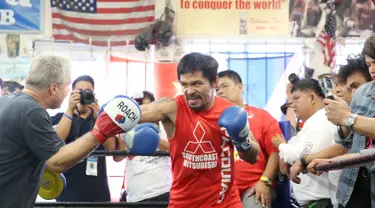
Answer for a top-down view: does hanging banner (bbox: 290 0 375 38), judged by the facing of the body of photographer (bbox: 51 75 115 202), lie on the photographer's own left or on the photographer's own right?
on the photographer's own left

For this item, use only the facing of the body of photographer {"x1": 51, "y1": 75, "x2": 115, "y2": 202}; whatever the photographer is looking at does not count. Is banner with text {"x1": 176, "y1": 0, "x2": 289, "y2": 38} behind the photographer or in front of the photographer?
behind

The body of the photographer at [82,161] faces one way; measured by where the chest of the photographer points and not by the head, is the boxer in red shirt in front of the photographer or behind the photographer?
in front

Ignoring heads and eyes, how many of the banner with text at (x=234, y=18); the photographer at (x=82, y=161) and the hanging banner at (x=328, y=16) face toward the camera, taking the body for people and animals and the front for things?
3

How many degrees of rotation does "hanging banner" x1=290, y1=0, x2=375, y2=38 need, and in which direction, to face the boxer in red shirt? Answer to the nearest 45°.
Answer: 0° — it already faces them

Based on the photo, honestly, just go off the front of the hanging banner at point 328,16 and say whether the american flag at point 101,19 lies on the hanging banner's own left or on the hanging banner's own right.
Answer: on the hanging banner's own right

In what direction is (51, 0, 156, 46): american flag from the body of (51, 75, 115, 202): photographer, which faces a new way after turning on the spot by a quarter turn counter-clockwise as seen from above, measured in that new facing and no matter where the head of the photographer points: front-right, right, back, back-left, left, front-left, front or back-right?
left

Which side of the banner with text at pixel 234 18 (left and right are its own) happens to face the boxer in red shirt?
front

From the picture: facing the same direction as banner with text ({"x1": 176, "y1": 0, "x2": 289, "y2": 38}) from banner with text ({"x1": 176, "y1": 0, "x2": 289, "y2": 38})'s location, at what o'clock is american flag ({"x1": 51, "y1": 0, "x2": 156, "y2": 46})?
The american flag is roughly at 3 o'clock from the banner with text.

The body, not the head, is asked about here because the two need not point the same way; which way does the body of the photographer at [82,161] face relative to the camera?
toward the camera

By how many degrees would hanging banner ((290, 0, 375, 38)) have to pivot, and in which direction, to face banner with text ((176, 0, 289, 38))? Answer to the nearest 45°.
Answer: approximately 90° to its right

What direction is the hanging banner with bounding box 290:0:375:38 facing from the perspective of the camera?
toward the camera

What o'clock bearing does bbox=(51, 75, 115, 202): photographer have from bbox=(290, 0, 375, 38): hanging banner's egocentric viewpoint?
The photographer is roughly at 1 o'clock from the hanging banner.
